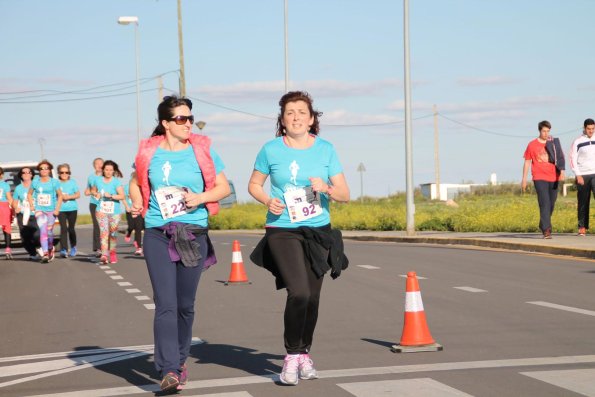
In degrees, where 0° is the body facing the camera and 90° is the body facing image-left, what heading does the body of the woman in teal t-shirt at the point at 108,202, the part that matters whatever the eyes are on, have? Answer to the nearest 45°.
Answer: approximately 0°

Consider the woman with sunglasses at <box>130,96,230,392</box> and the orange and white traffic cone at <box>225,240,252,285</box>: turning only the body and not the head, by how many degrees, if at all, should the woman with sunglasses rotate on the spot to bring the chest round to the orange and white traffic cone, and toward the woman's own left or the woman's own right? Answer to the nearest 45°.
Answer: approximately 180°

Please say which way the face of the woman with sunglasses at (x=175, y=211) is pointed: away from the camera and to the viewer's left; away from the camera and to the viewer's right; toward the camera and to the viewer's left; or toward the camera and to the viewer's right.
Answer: toward the camera and to the viewer's right

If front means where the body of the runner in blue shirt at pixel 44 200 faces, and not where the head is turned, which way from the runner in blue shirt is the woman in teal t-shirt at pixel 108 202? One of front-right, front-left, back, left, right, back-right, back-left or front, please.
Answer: front-left

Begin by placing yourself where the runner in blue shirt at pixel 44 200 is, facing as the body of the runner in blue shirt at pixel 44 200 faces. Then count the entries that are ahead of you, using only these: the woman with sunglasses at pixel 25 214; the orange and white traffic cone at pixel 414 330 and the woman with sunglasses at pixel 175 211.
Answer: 2

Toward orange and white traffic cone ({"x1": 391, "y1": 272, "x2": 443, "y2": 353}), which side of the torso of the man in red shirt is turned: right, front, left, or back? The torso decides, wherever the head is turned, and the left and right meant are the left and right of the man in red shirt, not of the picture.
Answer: front

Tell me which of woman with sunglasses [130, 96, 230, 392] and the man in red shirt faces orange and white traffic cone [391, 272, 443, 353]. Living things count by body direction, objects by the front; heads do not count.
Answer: the man in red shirt

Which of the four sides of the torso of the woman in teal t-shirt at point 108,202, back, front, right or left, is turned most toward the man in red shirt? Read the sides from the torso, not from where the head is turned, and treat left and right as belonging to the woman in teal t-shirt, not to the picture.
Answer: left

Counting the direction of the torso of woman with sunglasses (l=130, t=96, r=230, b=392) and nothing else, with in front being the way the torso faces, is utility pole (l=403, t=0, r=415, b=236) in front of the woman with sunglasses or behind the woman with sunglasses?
behind

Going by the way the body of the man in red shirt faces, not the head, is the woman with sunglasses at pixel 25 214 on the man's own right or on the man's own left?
on the man's own right
